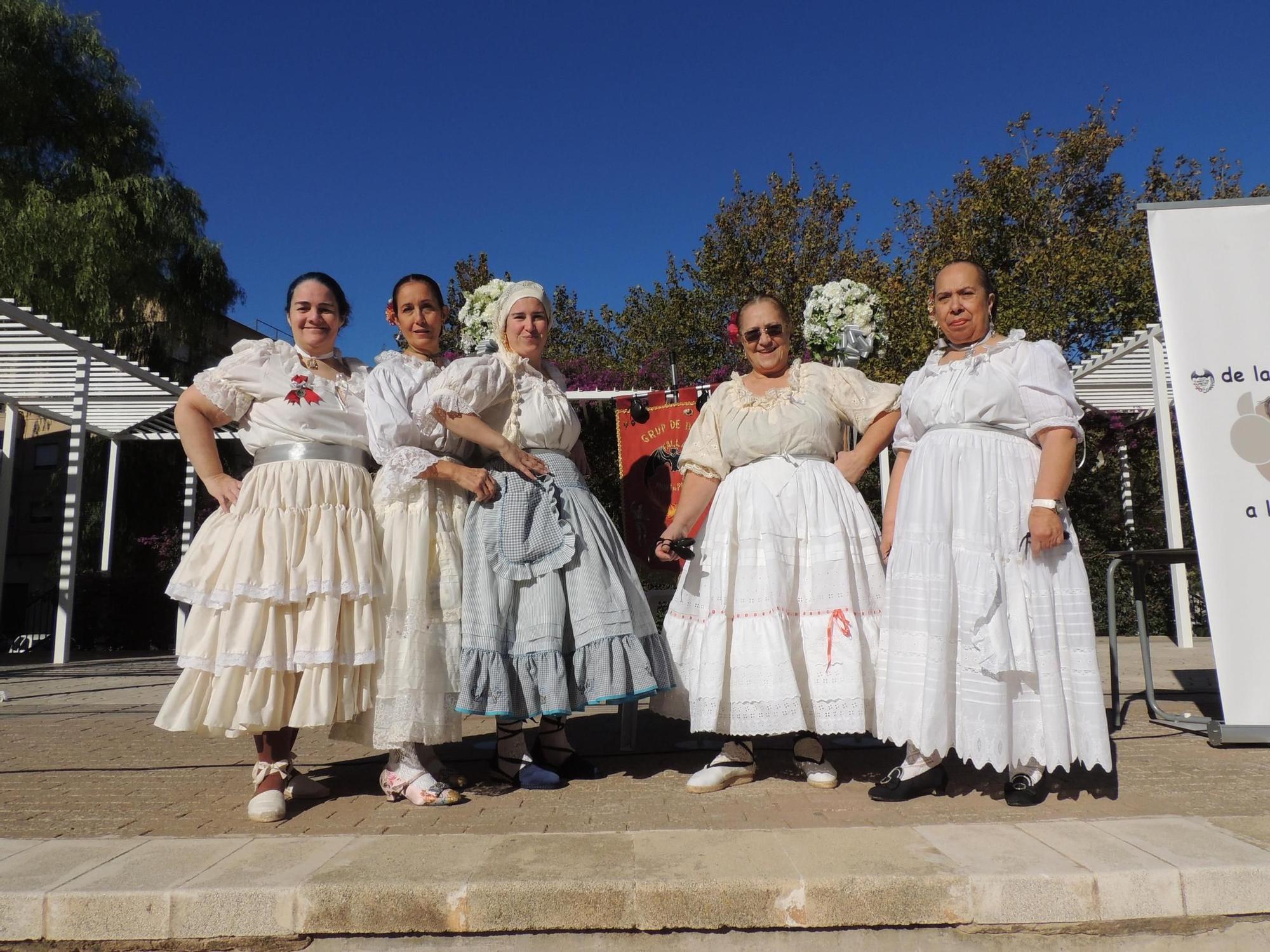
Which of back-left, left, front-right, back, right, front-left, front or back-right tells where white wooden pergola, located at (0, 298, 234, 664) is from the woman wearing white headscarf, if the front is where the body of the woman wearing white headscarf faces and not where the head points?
back

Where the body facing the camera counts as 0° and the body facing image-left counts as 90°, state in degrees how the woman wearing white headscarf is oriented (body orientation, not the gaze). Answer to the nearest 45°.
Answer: approximately 315°

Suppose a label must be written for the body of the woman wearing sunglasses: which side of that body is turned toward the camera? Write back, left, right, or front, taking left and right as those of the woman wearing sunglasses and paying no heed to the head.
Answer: front

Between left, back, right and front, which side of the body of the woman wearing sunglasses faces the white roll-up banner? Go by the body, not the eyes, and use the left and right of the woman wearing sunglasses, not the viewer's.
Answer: left

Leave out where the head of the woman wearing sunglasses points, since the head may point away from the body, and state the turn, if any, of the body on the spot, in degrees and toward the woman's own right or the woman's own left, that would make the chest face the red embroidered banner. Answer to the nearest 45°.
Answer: approximately 180°

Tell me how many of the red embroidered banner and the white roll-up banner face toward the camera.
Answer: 2

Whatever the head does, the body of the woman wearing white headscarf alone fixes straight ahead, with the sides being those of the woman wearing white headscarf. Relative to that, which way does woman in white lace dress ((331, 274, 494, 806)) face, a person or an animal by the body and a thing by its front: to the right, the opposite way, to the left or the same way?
the same way

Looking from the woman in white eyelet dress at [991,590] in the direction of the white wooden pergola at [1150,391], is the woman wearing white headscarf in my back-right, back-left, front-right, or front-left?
back-left

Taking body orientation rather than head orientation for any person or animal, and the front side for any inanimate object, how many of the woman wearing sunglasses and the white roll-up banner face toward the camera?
2

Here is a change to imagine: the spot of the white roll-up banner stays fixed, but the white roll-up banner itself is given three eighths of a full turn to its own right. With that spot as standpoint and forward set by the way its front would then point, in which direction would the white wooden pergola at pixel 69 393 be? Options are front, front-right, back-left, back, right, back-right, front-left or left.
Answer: front-left

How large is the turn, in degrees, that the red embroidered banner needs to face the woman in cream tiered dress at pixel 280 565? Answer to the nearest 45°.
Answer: approximately 45° to its right

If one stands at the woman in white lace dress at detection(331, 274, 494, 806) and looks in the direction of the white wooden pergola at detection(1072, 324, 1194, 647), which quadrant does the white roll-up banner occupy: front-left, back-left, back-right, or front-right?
front-right

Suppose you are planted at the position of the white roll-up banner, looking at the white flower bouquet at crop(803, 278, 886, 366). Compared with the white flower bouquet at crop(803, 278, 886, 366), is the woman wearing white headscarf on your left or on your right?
left

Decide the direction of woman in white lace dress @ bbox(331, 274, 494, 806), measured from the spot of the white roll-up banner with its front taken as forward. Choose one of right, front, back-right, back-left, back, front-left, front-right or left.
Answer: front-right

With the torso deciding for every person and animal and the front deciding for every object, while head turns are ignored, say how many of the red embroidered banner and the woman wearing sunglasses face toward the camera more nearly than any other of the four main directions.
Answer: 2

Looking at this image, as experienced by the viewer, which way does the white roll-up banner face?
facing the viewer

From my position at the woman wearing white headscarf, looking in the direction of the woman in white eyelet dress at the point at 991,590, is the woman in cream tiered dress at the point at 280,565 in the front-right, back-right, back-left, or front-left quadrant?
back-right

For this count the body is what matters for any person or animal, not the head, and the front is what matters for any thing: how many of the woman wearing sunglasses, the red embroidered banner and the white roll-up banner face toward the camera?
3
